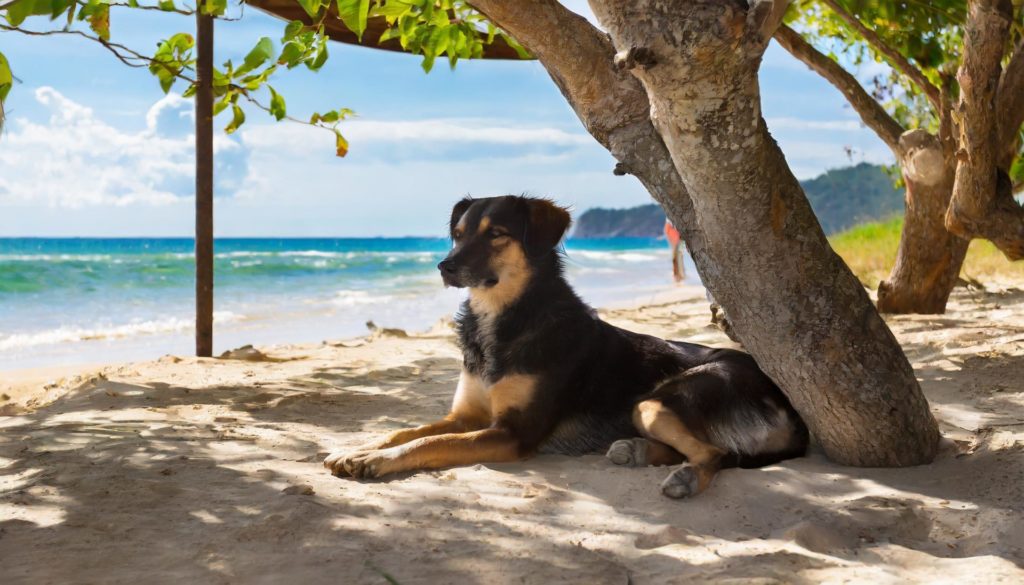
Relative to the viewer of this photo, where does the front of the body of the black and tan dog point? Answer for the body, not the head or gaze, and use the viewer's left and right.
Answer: facing to the left of the viewer

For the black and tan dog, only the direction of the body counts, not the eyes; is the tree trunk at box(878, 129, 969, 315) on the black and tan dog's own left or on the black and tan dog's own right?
on the black and tan dog's own right

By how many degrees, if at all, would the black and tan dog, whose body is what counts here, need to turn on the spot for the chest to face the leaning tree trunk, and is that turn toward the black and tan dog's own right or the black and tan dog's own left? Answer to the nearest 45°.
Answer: approximately 135° to the black and tan dog's own left

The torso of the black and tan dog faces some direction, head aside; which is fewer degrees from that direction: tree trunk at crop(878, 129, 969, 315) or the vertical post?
the vertical post

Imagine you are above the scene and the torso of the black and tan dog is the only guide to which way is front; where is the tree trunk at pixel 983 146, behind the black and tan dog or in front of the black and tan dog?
behind
